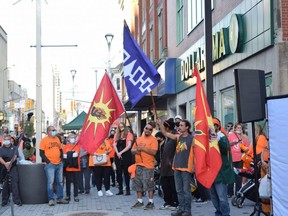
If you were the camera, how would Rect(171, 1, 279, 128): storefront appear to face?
facing the viewer and to the left of the viewer

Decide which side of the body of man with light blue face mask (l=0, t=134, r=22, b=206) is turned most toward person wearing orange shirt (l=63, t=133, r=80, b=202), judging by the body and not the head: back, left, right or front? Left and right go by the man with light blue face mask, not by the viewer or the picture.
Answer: left

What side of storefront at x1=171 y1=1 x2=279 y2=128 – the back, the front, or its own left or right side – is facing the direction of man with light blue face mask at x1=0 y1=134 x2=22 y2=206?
front

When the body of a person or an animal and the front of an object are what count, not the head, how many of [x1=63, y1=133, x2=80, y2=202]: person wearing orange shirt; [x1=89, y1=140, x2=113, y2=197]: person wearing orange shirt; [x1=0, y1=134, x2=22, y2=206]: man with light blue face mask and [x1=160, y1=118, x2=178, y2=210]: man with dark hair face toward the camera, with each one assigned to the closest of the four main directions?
3

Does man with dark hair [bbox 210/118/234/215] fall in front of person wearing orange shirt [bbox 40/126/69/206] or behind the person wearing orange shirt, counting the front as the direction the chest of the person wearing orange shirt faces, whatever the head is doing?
in front

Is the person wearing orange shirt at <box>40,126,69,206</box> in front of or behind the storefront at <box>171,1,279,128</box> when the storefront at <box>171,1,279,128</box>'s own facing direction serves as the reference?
in front
